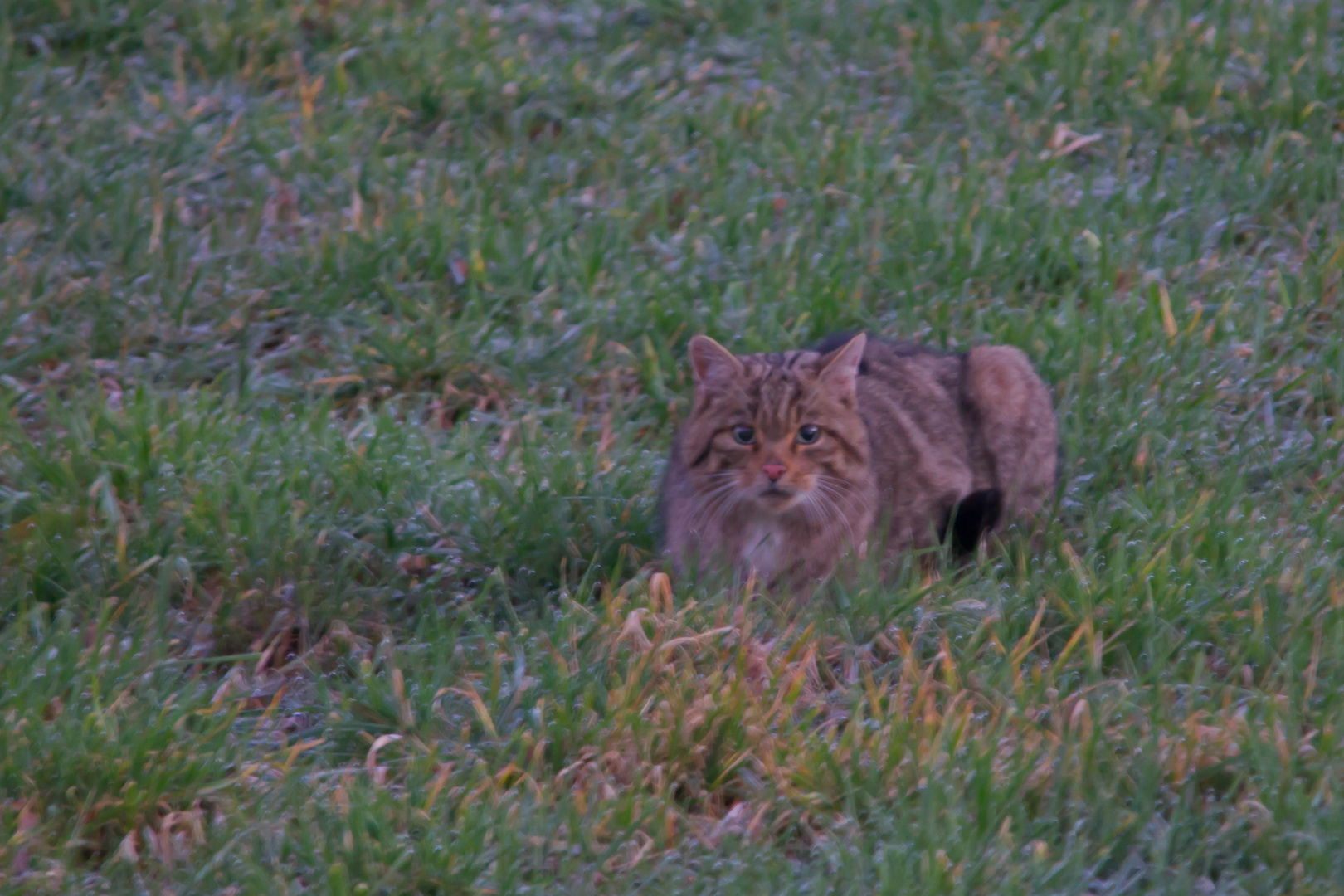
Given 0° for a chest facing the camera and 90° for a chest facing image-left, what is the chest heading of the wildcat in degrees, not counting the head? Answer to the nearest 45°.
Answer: approximately 45°
